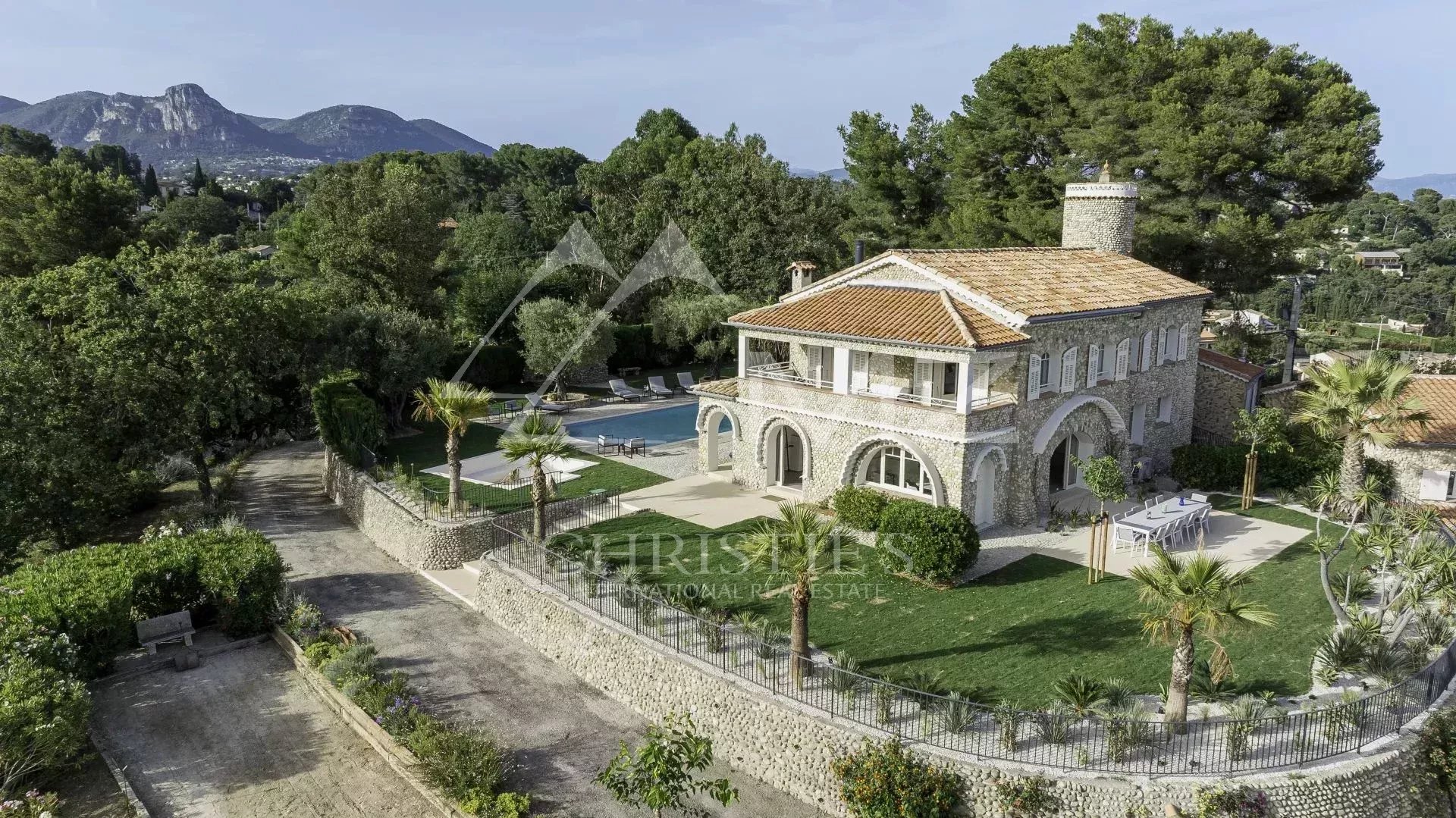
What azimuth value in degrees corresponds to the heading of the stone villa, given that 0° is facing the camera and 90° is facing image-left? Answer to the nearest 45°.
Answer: approximately 45°

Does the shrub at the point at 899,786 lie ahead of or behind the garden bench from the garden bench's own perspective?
ahead

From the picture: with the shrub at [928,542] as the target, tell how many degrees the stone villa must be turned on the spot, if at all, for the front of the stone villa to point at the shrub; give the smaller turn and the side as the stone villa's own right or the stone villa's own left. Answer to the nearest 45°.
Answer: approximately 45° to the stone villa's own left

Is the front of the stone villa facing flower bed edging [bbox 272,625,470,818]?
yes

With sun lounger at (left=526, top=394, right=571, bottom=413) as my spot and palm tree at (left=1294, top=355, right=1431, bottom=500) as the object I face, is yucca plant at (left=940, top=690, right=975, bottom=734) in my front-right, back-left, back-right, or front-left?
front-right

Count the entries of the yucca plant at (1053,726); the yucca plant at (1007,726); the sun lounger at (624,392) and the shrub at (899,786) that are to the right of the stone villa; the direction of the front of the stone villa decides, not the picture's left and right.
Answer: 1

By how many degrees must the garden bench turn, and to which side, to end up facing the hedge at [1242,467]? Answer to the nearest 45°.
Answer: approximately 45° to its left

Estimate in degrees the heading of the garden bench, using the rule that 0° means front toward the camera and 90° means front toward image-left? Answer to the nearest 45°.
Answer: approximately 315°

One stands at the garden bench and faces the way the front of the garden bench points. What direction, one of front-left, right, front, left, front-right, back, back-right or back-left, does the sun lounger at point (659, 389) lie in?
left

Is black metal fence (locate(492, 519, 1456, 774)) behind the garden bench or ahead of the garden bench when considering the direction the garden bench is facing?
ahead

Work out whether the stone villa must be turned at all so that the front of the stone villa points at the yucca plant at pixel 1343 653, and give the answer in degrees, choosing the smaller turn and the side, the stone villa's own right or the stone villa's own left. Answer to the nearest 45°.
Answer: approximately 90° to the stone villa's own left

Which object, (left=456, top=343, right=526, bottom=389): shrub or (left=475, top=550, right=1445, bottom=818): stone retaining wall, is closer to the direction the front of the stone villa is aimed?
the stone retaining wall

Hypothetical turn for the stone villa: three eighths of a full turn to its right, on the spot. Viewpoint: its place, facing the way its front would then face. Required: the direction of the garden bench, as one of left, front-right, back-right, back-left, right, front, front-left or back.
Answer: back-left
